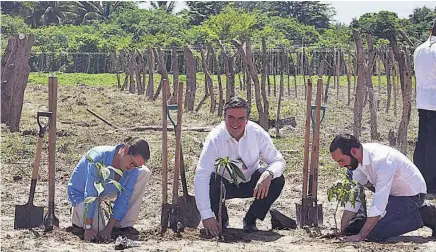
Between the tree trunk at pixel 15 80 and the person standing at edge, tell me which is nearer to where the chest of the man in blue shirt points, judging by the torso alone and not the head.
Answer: the person standing at edge

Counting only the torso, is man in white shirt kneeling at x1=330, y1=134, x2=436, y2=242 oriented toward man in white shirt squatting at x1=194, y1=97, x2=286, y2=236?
yes

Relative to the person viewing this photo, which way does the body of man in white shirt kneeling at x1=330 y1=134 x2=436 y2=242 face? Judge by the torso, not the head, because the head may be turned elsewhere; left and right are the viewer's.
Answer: facing to the left of the viewer

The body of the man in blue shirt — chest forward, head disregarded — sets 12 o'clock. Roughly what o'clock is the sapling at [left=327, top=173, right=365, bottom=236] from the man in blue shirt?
The sapling is roughly at 11 o'clock from the man in blue shirt.

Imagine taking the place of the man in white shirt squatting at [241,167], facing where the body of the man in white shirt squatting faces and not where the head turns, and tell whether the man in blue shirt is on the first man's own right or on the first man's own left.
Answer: on the first man's own right

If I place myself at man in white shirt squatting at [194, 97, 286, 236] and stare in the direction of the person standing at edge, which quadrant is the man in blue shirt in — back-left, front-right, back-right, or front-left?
back-left

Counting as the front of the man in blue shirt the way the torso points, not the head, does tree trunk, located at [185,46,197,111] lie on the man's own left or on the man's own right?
on the man's own left

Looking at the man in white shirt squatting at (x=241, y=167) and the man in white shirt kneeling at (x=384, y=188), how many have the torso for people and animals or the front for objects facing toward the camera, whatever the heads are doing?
1

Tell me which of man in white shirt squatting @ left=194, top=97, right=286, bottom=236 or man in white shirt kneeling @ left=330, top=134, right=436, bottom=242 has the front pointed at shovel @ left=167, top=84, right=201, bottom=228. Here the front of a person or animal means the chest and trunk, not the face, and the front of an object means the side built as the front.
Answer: man in white shirt kneeling @ left=330, top=134, right=436, bottom=242
